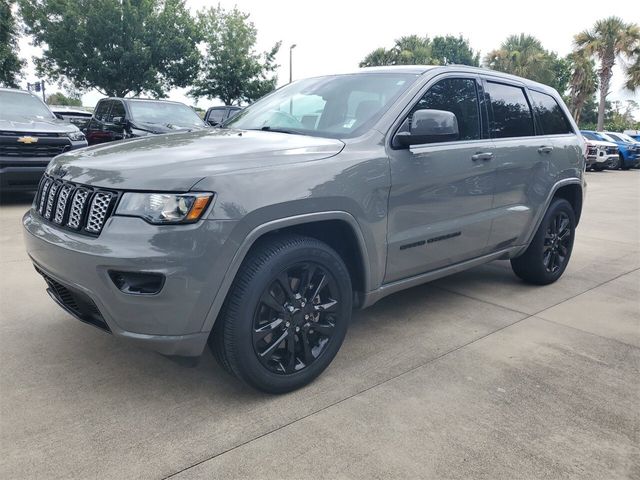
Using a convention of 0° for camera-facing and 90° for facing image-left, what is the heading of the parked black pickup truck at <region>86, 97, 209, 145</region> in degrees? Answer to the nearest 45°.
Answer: approximately 315°

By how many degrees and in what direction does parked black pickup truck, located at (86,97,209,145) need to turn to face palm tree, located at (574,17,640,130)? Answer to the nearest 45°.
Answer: approximately 90° to its left

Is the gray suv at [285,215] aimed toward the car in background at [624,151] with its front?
no

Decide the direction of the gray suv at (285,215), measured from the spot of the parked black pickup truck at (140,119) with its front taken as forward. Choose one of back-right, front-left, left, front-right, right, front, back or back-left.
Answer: front-right

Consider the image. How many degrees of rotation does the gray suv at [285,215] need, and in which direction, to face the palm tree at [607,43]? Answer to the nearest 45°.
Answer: approximately 180°

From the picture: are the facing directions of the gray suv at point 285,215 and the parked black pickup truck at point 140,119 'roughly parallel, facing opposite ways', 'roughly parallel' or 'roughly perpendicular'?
roughly perpendicular

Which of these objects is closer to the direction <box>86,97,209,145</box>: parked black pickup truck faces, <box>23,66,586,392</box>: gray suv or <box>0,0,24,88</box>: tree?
the gray suv

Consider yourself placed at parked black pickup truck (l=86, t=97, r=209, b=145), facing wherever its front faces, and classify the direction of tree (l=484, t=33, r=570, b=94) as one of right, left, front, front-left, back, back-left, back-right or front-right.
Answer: left

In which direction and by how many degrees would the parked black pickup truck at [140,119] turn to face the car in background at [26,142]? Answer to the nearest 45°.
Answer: approximately 90° to its right

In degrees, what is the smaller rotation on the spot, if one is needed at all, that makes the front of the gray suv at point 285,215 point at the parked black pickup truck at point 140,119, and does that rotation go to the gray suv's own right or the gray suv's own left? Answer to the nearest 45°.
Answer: approximately 135° to the gray suv's own right

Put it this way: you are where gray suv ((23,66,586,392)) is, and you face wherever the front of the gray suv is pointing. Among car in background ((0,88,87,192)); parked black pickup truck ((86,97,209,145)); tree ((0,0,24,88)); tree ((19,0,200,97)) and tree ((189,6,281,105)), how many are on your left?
0

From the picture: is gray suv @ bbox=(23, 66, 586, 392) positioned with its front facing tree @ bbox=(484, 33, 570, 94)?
no

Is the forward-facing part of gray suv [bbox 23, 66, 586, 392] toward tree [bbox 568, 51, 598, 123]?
no

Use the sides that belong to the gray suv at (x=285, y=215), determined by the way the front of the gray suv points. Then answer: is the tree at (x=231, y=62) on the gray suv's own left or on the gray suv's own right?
on the gray suv's own right

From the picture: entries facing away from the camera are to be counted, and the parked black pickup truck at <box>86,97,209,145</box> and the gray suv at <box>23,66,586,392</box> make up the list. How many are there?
0

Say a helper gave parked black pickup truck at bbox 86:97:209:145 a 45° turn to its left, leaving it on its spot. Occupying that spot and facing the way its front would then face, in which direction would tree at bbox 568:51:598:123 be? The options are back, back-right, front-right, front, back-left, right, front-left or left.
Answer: front-left
